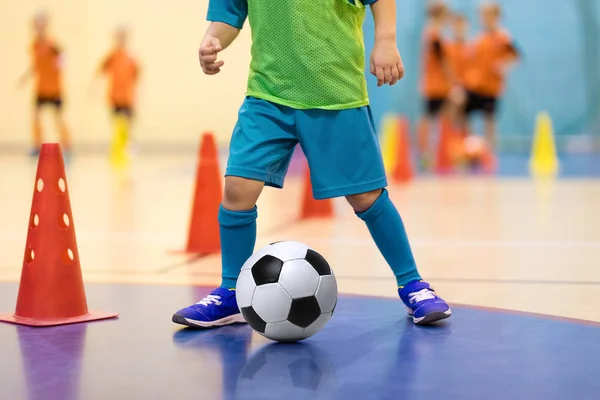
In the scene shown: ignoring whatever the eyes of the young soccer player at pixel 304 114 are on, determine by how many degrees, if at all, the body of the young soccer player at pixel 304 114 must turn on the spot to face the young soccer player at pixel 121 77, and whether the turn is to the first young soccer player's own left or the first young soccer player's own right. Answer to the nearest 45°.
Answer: approximately 180°

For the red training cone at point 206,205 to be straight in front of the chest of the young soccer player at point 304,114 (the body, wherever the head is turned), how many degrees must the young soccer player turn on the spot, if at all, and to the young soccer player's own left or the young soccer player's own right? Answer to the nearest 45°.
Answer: approximately 180°

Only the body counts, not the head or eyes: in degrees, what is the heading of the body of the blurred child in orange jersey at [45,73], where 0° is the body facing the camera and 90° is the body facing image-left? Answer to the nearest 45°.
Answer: approximately 45°

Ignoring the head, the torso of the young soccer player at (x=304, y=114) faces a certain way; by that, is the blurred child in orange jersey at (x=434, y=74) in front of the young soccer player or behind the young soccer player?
behind

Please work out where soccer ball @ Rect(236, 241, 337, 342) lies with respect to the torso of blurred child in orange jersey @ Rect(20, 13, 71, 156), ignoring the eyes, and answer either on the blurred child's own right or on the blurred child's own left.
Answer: on the blurred child's own left
